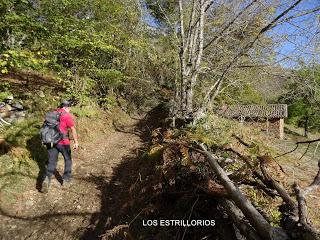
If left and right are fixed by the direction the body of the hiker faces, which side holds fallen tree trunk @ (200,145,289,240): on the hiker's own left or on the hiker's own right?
on the hiker's own right

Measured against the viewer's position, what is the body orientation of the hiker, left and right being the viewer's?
facing away from the viewer and to the right of the viewer

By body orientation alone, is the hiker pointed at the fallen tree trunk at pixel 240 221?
no
